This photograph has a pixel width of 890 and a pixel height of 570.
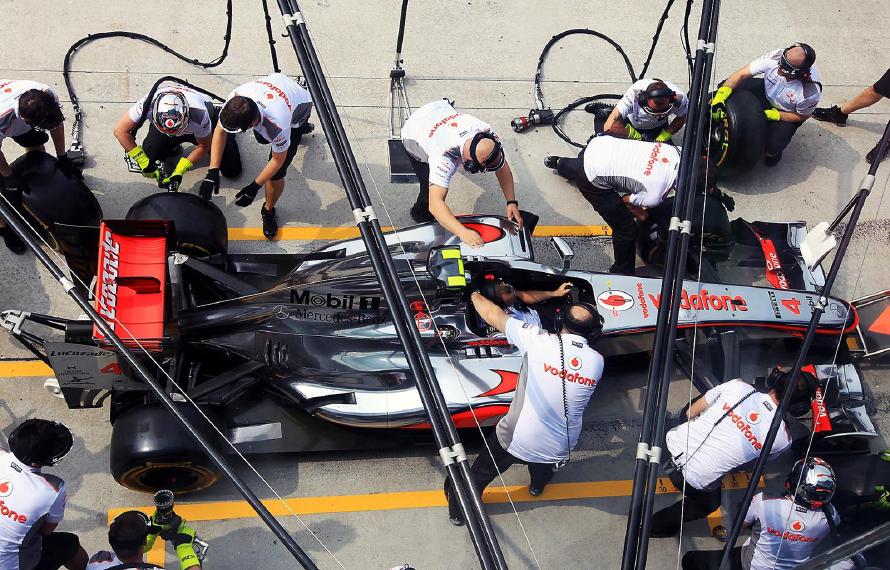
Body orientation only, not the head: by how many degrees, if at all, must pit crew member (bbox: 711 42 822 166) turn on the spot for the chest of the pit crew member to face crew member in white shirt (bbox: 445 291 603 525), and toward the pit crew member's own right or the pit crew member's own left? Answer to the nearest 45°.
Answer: approximately 45° to the pit crew member's own left

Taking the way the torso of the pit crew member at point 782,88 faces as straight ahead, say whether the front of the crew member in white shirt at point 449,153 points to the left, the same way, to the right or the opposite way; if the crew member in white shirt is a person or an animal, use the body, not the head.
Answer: to the left

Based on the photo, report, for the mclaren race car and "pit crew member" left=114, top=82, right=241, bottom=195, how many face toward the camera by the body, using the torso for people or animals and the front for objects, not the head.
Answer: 1

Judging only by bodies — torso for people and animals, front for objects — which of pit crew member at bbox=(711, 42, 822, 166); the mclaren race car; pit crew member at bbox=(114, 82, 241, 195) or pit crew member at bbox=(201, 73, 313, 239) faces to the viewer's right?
the mclaren race car

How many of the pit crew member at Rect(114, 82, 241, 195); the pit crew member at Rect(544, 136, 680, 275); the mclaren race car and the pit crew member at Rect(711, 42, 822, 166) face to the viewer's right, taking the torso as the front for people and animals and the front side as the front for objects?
2

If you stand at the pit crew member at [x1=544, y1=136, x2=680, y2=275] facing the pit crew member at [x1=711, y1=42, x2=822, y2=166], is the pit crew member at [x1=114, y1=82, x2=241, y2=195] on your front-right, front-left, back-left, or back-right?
back-left

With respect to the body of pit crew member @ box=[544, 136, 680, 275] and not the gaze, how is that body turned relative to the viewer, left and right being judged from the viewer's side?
facing to the right of the viewer

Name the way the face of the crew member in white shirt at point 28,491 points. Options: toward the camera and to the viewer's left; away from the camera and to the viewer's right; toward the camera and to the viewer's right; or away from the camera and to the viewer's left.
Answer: away from the camera and to the viewer's right

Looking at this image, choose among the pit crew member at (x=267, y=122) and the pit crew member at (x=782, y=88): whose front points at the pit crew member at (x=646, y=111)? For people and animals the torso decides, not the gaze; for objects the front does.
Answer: the pit crew member at (x=782, y=88)

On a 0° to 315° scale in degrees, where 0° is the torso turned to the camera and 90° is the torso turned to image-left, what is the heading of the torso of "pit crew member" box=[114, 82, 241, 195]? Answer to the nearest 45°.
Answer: approximately 0°

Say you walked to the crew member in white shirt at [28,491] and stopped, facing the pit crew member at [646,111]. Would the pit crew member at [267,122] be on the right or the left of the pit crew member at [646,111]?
left

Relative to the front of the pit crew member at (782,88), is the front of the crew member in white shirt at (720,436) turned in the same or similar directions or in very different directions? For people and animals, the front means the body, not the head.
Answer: very different directions

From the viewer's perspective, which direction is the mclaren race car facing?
to the viewer's right
